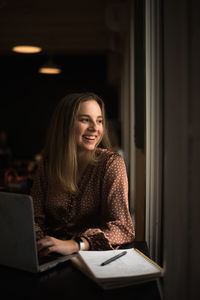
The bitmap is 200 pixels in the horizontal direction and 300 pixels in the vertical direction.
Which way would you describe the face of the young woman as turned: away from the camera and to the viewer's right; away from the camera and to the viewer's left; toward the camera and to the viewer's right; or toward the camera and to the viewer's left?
toward the camera and to the viewer's right

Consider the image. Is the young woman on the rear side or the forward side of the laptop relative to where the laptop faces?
on the forward side

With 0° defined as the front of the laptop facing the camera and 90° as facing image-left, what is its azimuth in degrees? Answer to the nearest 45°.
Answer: approximately 225°

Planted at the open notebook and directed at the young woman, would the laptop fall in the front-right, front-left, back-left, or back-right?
front-left

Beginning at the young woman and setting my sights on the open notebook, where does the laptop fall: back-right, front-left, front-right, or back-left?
front-right
